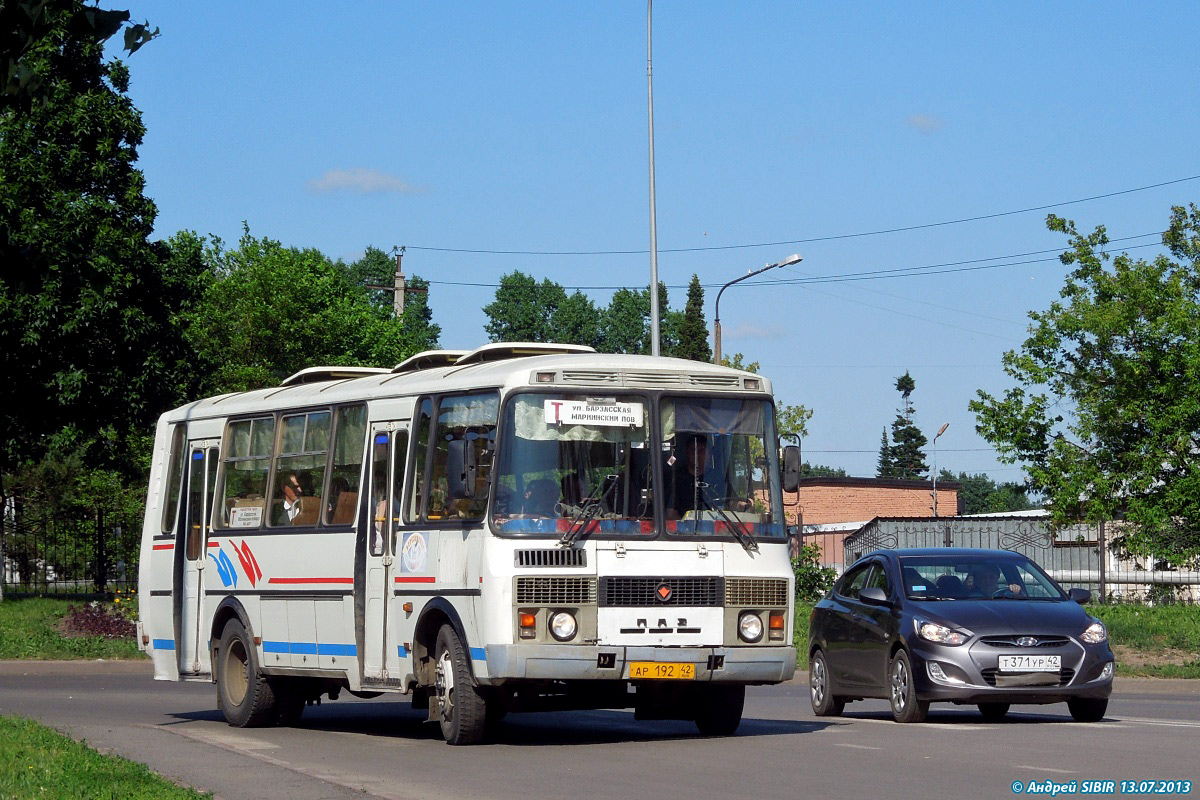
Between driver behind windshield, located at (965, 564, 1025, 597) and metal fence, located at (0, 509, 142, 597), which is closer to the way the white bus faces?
the driver behind windshield

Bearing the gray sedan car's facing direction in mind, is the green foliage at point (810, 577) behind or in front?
behind

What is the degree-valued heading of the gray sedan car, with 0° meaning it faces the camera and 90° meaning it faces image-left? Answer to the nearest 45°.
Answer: approximately 315°

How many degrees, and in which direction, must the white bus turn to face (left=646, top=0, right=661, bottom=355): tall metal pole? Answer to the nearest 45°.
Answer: approximately 135° to its left

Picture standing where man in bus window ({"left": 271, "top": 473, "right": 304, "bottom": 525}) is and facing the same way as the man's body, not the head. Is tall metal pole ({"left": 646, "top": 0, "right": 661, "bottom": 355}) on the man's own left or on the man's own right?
on the man's own left

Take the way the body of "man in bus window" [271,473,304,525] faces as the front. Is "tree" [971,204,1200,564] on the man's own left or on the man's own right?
on the man's own left

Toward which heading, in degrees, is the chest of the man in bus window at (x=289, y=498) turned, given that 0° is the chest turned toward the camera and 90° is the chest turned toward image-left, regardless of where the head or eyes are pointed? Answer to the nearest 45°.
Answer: approximately 315°

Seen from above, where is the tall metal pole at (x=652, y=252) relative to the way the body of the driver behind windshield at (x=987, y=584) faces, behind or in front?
behind
